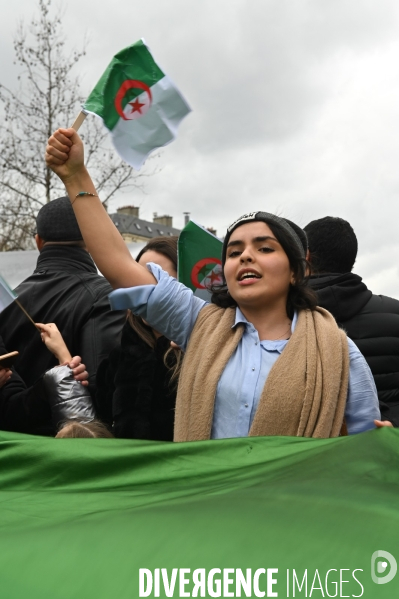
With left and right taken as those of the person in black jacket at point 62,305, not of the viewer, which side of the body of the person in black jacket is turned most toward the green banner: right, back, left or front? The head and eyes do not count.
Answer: back

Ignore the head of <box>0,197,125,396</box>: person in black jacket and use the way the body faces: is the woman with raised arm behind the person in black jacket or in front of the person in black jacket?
behind

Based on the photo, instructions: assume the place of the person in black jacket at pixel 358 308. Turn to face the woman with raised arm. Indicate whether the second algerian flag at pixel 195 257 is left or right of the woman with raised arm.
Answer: right

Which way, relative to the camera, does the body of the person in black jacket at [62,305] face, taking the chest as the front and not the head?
away from the camera

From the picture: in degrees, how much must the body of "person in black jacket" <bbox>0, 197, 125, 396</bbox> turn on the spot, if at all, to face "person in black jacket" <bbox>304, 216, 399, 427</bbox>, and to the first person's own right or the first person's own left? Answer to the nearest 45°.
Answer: approximately 90° to the first person's own right

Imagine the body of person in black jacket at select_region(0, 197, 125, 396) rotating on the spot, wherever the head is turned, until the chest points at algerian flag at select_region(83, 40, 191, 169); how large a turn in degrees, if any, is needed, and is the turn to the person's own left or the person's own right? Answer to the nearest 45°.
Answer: approximately 180°

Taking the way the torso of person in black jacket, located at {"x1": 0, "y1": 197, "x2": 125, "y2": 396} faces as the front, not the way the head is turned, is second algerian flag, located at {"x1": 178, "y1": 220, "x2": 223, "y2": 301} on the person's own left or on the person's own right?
on the person's own right
